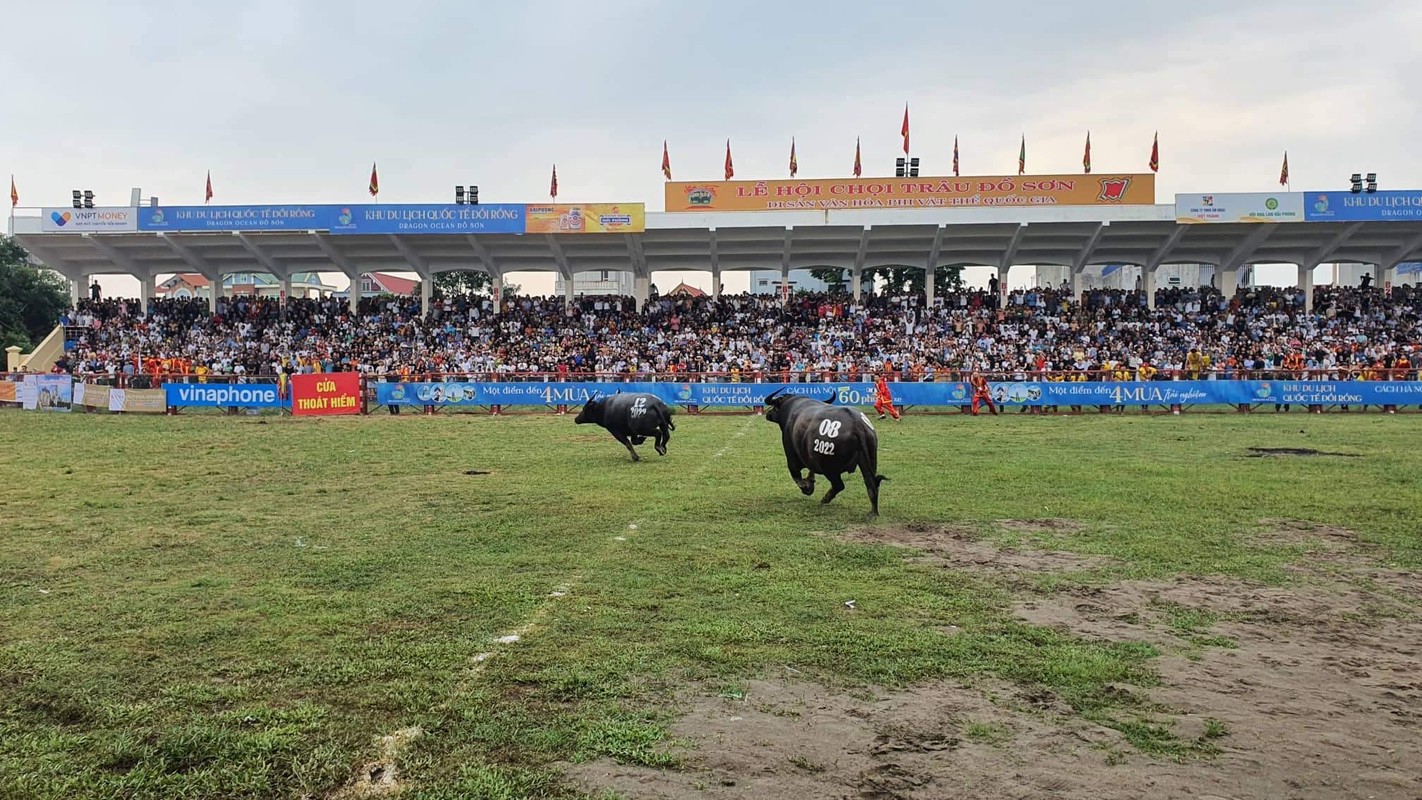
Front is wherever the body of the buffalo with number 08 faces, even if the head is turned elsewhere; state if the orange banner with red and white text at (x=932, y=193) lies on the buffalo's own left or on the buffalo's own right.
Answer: on the buffalo's own right

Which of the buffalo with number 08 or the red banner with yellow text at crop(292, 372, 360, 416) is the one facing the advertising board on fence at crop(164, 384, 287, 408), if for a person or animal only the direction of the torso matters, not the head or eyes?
the buffalo with number 08

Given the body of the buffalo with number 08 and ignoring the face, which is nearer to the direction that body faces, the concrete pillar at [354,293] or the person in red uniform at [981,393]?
the concrete pillar

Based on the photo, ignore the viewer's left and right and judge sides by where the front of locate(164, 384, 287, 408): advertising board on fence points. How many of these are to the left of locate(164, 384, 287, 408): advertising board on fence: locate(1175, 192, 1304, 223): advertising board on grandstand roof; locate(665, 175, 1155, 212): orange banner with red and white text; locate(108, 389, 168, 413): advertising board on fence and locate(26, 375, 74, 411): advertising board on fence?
2
